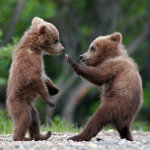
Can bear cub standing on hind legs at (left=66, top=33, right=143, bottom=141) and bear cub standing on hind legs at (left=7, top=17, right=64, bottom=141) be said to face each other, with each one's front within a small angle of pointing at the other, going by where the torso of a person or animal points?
yes

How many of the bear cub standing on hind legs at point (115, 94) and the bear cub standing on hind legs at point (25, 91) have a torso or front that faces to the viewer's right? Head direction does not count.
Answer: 1

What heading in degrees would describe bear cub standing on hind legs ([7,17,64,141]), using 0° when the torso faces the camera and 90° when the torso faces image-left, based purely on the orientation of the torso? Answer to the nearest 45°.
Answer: approximately 270°

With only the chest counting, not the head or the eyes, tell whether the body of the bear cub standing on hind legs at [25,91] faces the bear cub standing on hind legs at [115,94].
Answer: yes

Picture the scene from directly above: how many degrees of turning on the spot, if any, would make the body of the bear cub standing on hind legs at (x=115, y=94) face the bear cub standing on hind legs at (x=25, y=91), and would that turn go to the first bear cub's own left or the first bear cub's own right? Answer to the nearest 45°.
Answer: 0° — it already faces it

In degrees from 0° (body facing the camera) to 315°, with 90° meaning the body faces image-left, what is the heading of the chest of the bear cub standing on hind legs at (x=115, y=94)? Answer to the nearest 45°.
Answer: approximately 90°

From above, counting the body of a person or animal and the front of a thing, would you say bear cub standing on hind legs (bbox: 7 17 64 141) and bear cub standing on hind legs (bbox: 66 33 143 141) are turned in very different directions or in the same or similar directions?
very different directions
